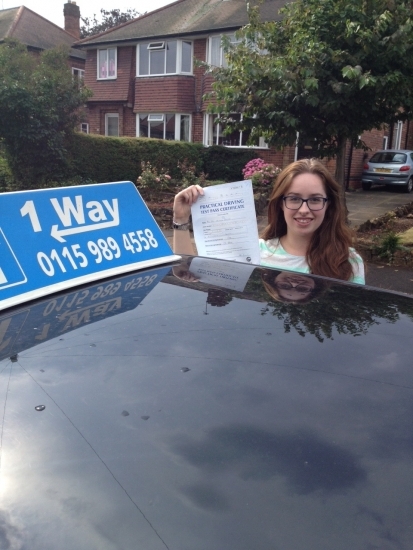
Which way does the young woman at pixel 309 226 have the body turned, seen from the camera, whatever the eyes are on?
toward the camera

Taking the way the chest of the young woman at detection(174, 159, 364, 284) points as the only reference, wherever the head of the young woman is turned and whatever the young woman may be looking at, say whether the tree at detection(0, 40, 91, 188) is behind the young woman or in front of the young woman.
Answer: behind

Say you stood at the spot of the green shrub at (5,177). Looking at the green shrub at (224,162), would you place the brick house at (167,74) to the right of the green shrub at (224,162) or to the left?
left

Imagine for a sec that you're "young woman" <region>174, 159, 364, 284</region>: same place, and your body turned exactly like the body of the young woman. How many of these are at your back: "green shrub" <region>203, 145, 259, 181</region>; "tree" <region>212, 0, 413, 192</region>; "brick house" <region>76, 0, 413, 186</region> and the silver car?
4

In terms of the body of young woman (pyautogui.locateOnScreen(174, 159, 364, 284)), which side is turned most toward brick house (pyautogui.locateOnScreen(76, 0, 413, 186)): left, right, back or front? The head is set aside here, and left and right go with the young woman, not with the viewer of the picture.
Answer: back

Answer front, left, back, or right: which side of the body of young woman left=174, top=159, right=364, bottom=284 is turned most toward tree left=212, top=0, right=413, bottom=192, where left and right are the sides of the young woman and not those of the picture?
back

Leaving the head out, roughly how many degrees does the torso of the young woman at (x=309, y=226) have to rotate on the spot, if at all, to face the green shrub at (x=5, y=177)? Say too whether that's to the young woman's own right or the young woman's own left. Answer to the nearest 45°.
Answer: approximately 135° to the young woman's own right

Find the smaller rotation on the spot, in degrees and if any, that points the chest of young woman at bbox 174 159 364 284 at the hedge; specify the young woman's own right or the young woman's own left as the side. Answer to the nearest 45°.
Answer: approximately 180°

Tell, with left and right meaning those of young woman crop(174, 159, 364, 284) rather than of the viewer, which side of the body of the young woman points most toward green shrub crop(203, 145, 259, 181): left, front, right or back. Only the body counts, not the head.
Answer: back

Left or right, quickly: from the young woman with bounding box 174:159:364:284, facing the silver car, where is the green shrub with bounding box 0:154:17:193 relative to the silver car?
left
